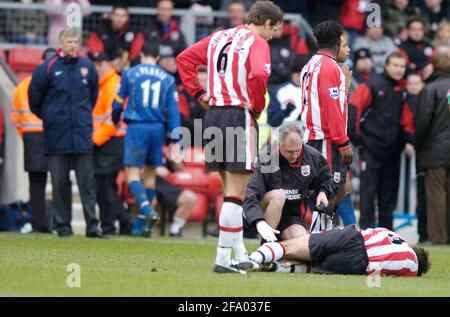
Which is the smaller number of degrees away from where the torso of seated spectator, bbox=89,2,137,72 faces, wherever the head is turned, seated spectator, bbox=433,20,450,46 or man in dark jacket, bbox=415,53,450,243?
the man in dark jacket

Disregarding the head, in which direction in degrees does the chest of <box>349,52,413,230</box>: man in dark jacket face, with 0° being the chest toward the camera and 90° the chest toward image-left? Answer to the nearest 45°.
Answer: approximately 315°

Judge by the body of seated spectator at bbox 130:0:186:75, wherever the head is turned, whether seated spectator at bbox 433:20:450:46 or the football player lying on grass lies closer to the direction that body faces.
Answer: the football player lying on grass
